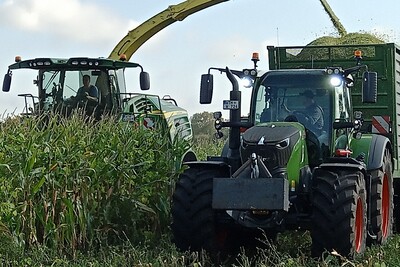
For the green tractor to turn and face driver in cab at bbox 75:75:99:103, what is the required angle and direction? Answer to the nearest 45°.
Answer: approximately 90° to its right

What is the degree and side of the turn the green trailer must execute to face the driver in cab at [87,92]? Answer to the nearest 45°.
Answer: approximately 45° to its right

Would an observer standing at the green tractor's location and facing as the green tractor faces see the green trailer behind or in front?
behind

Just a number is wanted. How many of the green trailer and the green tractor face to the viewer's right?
0

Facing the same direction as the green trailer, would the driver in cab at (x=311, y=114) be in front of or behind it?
in front

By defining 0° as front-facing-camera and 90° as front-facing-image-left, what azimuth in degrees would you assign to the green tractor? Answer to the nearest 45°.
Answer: approximately 45°

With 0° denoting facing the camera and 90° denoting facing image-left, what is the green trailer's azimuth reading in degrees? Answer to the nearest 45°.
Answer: approximately 45°
